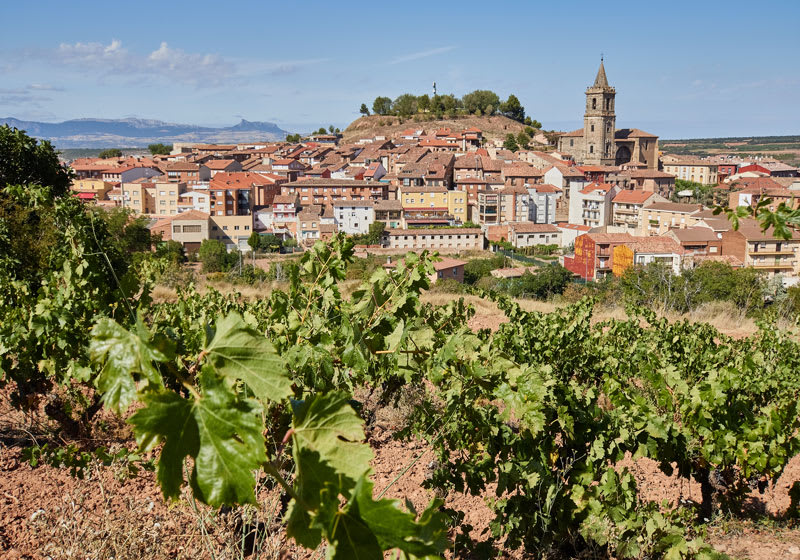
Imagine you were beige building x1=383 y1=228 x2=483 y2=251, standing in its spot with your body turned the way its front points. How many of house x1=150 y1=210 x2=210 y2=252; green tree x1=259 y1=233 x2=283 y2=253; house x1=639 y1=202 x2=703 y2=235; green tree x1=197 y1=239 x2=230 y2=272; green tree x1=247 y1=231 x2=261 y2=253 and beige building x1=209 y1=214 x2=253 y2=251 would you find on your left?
1

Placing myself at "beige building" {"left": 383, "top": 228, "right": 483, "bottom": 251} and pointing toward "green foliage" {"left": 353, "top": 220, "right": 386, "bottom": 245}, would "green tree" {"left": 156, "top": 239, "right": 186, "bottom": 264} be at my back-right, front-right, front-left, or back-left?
front-left

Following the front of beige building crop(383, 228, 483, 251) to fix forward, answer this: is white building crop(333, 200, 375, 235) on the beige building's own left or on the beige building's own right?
on the beige building's own right

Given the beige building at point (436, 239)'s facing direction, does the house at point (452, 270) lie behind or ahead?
ahead

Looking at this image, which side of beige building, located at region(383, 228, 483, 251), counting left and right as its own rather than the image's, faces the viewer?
front

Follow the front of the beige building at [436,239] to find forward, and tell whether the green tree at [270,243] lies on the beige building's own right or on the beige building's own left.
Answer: on the beige building's own right

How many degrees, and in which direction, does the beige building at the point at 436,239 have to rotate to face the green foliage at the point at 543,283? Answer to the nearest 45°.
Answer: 0° — it already faces it

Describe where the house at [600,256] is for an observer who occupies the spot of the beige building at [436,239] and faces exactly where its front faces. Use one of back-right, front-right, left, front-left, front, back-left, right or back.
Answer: front-left

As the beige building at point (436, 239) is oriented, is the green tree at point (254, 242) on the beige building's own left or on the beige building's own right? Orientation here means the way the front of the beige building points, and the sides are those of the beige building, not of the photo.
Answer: on the beige building's own right

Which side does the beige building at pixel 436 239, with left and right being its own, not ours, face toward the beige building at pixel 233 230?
right

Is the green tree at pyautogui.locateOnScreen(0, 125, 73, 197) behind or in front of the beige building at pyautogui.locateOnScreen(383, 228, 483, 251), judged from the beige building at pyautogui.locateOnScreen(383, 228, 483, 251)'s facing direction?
in front

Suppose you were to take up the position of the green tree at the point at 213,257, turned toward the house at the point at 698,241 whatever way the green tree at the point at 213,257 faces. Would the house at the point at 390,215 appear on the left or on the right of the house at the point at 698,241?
left

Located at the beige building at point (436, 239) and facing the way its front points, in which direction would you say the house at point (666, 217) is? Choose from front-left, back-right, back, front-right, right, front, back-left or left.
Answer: left
